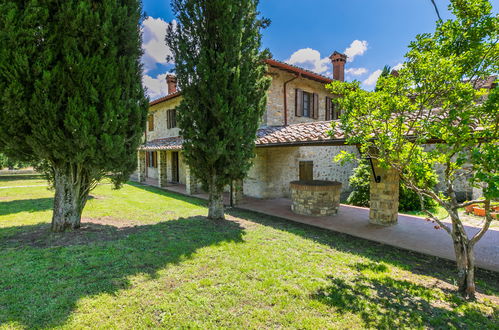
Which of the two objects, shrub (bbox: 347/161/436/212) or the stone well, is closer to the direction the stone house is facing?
the stone well

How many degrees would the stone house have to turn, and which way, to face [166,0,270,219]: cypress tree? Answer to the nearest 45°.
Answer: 0° — it already faces it

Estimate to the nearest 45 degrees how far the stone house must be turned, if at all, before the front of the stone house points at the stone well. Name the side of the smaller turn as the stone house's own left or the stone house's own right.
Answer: approximately 45° to the stone house's own left

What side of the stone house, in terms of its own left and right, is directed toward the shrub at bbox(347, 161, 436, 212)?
left

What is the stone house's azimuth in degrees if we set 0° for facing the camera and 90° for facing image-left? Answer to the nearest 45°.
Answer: approximately 45°

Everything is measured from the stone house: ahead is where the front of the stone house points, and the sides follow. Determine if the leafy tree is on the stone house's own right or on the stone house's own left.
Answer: on the stone house's own left

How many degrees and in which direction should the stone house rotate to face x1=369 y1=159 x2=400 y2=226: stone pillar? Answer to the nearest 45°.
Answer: approximately 45° to its left

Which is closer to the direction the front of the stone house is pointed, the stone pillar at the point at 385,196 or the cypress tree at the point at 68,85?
the cypress tree

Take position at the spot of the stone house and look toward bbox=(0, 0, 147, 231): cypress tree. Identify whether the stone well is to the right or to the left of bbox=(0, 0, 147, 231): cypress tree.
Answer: left

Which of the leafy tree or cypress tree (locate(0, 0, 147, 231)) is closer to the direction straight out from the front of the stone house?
the cypress tree
